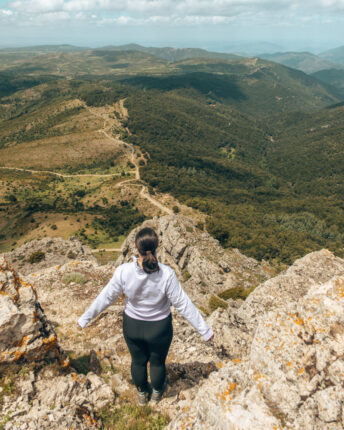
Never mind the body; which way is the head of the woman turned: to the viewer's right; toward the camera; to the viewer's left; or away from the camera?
away from the camera

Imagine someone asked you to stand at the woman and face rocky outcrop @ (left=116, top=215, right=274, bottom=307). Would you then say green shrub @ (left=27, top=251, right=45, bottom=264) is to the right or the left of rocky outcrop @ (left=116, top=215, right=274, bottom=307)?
left

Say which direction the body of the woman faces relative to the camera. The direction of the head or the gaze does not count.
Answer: away from the camera

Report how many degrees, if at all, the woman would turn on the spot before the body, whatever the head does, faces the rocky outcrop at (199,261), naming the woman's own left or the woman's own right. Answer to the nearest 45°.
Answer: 0° — they already face it

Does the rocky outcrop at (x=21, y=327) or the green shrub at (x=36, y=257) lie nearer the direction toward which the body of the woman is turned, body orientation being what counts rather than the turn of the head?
the green shrub

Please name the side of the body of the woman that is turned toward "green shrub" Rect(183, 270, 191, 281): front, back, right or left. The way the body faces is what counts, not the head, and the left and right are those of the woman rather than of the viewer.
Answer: front

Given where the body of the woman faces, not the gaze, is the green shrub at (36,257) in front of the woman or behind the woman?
in front

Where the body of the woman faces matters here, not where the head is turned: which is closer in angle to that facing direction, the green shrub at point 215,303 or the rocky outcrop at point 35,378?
the green shrub

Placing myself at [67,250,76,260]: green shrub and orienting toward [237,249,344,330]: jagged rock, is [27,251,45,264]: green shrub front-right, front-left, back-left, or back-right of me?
back-right

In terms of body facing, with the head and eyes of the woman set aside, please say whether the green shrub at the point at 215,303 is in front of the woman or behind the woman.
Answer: in front

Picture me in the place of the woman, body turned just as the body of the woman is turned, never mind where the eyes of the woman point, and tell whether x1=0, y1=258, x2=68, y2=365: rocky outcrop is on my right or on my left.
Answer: on my left

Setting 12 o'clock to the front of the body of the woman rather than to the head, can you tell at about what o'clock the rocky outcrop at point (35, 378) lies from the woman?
The rocky outcrop is roughly at 9 o'clock from the woman.
